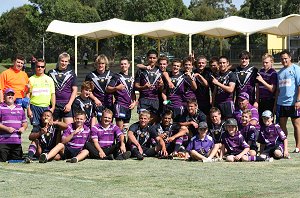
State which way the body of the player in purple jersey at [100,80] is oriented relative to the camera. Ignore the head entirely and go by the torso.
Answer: toward the camera

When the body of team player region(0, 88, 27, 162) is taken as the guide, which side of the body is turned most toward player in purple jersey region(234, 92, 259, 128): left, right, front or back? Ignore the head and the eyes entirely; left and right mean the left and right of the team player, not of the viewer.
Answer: left

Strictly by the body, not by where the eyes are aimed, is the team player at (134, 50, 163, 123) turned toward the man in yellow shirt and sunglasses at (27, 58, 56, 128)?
no

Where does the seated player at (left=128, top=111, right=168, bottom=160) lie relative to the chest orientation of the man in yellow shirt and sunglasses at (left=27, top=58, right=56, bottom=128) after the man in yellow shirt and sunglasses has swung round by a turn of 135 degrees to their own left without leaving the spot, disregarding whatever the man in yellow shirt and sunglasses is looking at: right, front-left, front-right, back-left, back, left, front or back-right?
front-right

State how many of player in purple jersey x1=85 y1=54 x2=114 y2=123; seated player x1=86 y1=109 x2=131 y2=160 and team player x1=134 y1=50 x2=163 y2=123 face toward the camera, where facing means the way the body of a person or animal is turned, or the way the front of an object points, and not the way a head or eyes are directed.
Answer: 3

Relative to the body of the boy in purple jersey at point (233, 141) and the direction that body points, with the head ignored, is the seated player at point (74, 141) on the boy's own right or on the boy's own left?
on the boy's own right

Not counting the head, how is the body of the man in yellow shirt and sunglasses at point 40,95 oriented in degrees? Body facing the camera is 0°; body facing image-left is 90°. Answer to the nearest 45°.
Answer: approximately 0°

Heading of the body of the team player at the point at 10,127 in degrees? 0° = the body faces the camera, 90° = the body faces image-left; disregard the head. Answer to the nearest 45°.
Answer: approximately 0°

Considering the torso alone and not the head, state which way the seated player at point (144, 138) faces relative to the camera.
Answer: toward the camera

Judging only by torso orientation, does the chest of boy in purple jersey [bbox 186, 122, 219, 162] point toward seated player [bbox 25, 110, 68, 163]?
no

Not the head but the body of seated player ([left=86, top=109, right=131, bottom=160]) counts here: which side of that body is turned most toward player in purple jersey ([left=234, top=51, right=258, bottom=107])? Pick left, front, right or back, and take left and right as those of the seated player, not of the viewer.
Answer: left

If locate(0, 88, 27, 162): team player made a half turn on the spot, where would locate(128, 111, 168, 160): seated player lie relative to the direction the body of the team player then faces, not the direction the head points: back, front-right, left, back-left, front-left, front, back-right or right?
right

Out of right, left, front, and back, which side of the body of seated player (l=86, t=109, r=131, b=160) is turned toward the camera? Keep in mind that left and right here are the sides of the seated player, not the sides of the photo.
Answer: front

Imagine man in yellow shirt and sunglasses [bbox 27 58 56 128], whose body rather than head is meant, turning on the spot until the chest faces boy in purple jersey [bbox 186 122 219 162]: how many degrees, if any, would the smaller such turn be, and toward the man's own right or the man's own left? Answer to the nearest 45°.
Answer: approximately 90° to the man's own left

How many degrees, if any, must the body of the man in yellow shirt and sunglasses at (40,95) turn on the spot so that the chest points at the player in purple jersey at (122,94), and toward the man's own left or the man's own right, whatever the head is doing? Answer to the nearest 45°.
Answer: approximately 90° to the man's own left
